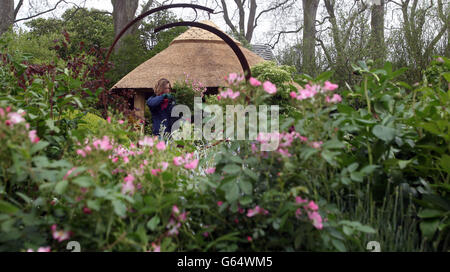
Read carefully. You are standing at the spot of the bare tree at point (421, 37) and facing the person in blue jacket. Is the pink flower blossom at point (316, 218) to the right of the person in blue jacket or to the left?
left

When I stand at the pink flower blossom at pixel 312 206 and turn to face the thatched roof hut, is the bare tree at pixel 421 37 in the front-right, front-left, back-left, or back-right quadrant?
front-right

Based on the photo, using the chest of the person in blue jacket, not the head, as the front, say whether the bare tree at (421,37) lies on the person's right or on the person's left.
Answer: on the person's left

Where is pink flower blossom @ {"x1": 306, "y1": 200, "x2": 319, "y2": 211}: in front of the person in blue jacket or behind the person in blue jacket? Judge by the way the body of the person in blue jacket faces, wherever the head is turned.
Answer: in front

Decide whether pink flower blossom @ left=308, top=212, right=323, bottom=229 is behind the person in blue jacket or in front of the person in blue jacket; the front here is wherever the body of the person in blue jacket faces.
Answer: in front

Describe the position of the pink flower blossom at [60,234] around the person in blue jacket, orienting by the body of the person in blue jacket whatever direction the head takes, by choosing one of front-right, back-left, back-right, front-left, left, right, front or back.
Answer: front-right
